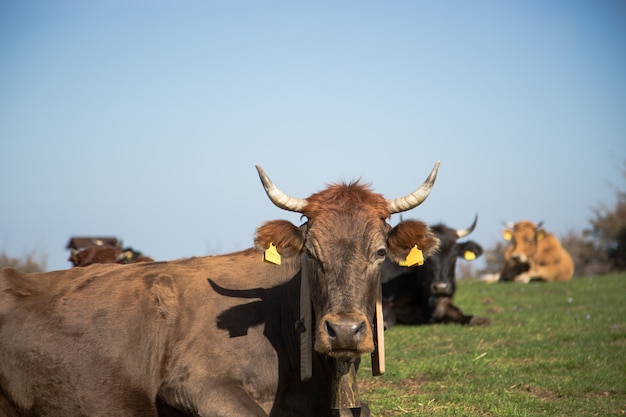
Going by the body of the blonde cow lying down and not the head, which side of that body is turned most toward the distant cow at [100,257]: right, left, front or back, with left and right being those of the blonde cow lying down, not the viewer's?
front

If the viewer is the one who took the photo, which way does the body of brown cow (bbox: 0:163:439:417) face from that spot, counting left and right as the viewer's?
facing the viewer and to the right of the viewer

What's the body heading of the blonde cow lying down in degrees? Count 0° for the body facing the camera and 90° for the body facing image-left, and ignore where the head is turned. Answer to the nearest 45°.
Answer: approximately 45°

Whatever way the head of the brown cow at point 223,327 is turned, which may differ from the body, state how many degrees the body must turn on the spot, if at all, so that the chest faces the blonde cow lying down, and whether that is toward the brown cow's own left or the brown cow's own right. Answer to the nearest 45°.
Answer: approximately 90° to the brown cow's own left

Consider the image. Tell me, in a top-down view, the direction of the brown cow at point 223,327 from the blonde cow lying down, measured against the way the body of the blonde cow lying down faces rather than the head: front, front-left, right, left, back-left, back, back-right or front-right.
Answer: front-left

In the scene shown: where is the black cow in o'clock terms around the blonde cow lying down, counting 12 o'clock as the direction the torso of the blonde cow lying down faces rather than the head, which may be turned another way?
The black cow is roughly at 11 o'clock from the blonde cow lying down.

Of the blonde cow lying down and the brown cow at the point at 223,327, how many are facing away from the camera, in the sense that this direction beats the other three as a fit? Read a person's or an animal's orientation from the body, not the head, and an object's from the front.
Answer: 0

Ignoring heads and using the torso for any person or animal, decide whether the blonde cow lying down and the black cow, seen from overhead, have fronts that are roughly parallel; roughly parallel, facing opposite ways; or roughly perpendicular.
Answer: roughly perpendicular

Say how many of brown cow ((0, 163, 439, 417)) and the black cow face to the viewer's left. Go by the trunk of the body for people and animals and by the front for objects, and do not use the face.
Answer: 0

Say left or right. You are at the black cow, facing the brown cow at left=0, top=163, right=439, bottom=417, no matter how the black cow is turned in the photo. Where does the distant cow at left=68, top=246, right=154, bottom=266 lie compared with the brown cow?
right

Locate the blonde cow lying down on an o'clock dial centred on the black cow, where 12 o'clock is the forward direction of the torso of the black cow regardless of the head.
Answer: The blonde cow lying down is roughly at 8 o'clock from the black cow.
